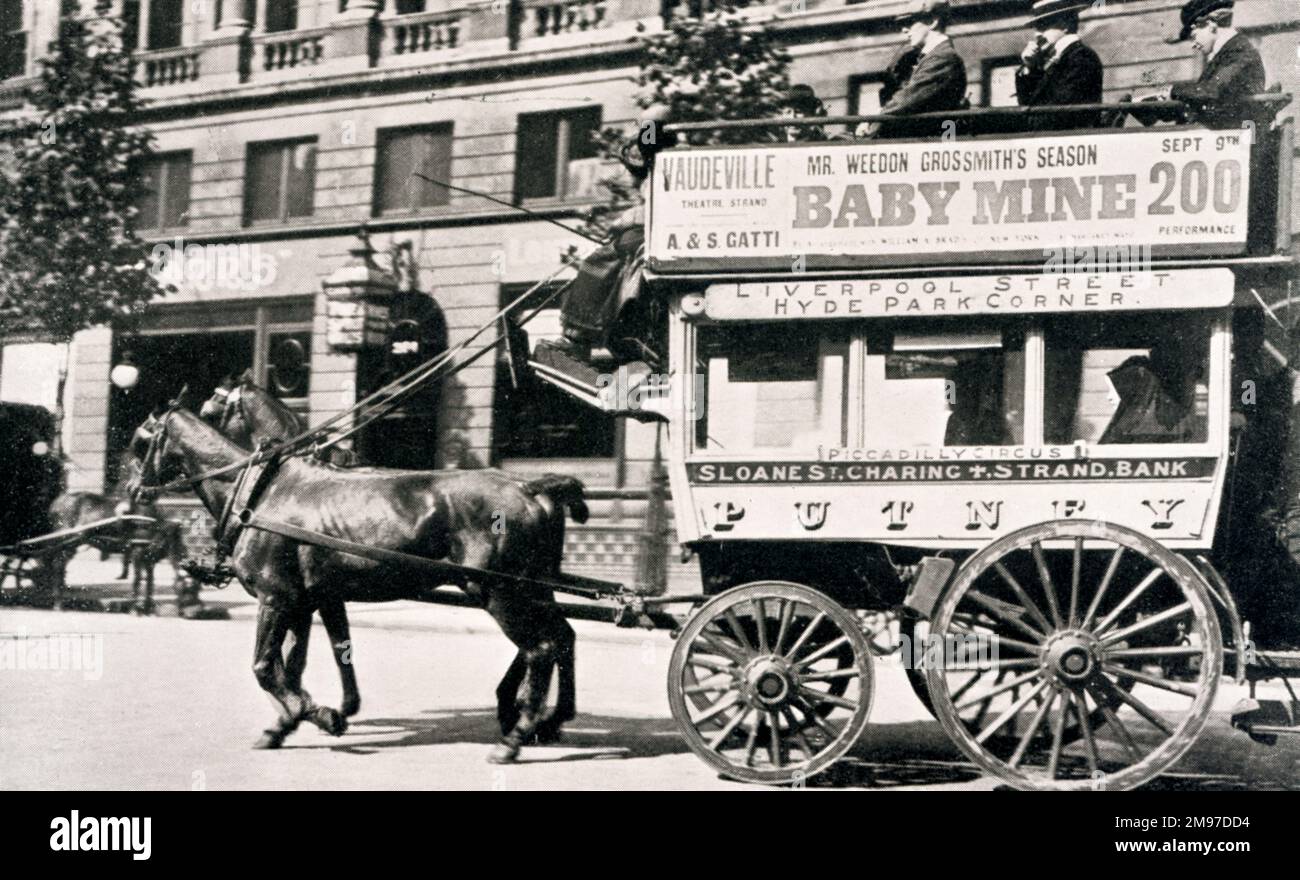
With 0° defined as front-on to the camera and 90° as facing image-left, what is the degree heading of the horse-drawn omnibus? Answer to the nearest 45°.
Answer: approximately 90°

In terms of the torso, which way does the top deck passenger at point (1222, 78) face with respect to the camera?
to the viewer's left

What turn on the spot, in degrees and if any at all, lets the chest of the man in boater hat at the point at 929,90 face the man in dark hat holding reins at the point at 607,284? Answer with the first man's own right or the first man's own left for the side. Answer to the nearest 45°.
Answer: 0° — they already face them

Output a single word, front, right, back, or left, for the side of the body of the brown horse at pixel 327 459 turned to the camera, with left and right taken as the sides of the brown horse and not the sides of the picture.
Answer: left

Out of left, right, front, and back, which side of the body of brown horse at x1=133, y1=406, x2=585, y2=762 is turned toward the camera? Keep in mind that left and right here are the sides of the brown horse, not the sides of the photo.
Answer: left

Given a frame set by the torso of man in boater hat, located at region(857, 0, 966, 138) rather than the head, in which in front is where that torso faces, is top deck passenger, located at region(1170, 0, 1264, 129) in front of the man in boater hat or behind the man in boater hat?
behind

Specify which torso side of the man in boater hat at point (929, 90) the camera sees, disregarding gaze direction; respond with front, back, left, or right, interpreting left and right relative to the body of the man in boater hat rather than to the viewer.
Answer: left

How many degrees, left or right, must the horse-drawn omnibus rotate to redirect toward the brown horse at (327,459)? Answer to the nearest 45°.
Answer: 0° — it already faces it

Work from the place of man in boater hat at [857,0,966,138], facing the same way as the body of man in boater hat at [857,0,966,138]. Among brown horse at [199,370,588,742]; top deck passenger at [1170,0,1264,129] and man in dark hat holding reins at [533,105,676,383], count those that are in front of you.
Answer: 2
